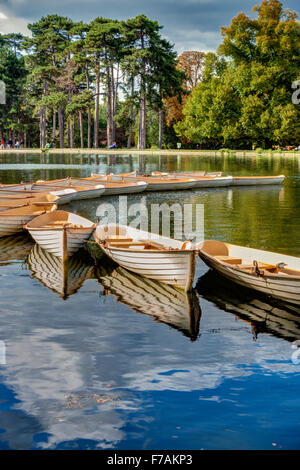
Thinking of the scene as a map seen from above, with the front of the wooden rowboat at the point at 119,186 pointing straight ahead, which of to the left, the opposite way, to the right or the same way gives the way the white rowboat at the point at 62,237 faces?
to the right

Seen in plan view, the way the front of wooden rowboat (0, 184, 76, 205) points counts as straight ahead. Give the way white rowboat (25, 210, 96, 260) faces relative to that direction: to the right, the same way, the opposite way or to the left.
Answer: to the right

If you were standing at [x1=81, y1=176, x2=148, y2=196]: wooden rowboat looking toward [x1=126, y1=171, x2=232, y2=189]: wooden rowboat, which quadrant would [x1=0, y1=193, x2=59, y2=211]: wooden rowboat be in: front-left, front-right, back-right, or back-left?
back-right

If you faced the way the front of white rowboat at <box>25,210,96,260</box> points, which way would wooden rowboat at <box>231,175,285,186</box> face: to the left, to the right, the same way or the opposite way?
to the left
